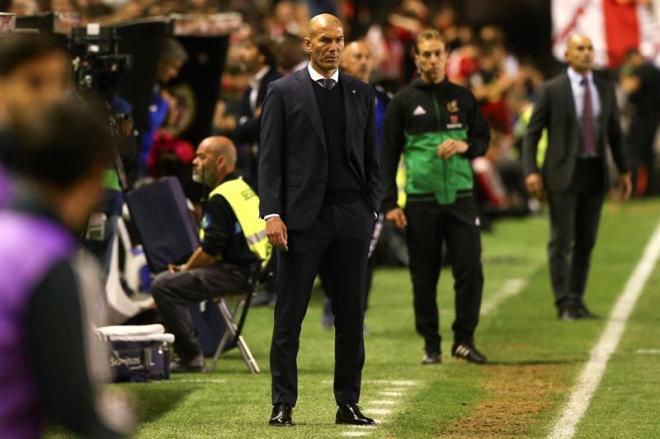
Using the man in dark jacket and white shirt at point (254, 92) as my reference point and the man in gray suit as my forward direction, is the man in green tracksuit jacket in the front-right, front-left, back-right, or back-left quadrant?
front-right

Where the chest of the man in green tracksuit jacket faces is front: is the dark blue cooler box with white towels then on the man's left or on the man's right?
on the man's right

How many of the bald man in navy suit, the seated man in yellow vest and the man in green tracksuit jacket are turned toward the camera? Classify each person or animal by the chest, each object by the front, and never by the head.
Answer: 2

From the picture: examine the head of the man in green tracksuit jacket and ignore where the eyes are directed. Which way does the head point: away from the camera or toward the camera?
toward the camera

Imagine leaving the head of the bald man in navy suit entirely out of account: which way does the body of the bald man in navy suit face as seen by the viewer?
toward the camera

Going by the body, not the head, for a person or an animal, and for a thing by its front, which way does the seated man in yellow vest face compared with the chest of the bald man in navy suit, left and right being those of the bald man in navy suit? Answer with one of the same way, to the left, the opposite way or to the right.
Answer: to the right

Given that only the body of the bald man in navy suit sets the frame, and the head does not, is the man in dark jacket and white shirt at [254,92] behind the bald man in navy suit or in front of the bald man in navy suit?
behind

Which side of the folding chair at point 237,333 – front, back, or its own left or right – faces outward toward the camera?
left

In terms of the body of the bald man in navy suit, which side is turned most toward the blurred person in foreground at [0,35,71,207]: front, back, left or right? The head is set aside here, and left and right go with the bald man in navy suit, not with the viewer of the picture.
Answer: front

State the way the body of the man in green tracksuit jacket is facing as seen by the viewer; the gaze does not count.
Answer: toward the camera

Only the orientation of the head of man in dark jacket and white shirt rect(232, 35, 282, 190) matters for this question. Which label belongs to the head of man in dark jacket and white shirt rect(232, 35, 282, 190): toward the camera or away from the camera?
toward the camera

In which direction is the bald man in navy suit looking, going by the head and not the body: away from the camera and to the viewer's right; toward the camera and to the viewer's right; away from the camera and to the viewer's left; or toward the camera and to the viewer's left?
toward the camera and to the viewer's right

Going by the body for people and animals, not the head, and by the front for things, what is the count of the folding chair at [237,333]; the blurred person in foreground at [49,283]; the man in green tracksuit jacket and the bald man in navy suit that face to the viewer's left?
1

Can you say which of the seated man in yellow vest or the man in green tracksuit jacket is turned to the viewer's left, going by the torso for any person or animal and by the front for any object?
the seated man in yellow vest

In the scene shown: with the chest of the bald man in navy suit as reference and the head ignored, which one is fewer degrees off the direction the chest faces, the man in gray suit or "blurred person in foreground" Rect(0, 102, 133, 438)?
the blurred person in foreground

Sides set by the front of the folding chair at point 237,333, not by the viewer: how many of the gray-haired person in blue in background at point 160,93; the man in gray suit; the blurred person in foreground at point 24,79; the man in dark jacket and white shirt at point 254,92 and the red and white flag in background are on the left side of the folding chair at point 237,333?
1

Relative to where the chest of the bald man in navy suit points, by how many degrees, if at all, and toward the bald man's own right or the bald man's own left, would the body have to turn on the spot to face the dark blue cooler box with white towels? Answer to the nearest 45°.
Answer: approximately 135° to the bald man's own right

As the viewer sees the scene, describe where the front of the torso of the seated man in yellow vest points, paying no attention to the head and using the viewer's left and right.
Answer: facing to the left of the viewer

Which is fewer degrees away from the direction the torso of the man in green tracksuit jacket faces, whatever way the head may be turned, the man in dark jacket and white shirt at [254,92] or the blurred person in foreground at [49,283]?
the blurred person in foreground

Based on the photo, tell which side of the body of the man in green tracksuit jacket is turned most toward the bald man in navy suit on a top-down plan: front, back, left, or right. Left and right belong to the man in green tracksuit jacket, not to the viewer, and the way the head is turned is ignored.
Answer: front
